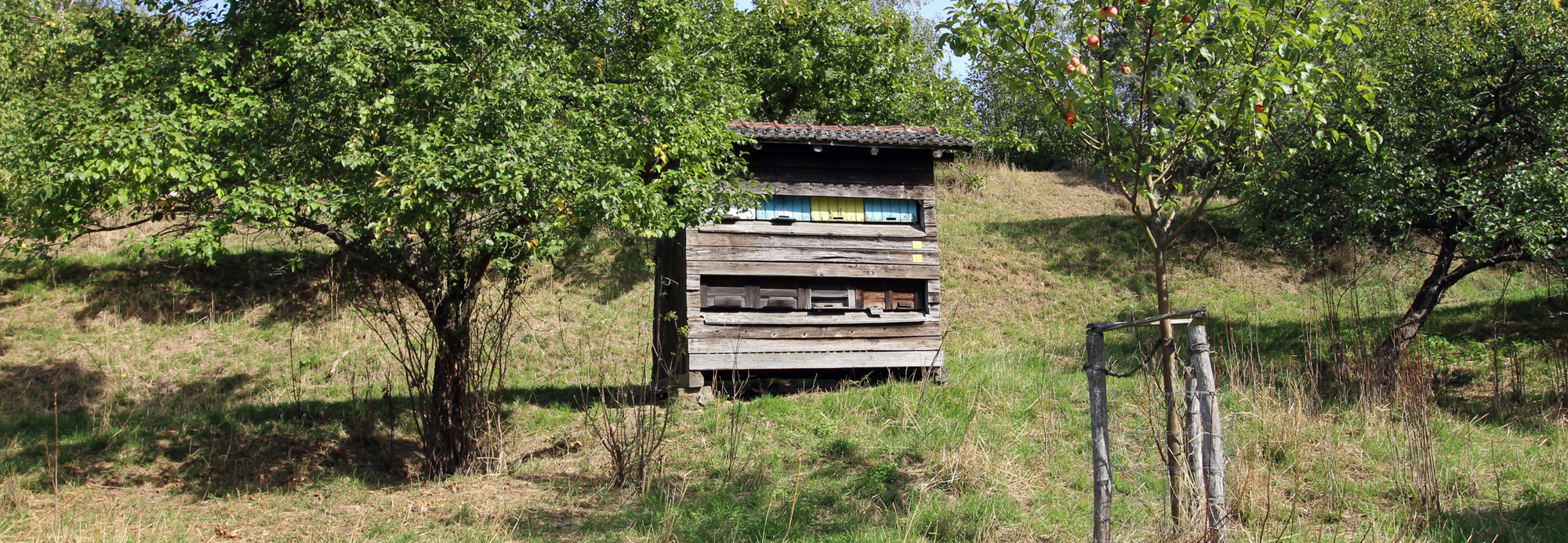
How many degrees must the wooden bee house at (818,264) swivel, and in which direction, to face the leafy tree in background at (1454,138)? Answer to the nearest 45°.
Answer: approximately 90° to its left

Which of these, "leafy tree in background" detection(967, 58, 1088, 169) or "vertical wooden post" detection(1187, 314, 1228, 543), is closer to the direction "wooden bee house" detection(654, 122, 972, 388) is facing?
the vertical wooden post

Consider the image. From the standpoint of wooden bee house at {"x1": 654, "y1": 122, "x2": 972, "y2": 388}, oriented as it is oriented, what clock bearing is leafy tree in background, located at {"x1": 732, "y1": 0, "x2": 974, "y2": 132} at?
The leafy tree in background is roughly at 6 o'clock from the wooden bee house.

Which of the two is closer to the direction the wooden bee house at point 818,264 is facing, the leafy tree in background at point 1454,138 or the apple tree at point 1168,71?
the apple tree

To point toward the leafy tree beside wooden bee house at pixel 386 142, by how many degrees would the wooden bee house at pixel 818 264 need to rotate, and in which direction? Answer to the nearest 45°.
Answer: approximately 45° to its right

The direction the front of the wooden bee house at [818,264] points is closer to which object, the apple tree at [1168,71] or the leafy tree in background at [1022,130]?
the apple tree

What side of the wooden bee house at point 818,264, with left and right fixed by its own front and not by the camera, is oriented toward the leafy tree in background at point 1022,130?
back

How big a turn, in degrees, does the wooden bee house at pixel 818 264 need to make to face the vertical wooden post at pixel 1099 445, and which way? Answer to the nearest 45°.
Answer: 0° — it already faces it

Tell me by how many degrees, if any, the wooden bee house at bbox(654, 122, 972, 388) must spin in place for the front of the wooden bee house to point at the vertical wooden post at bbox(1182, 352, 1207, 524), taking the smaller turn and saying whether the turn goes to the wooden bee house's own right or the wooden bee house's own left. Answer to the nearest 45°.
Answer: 0° — it already faces it

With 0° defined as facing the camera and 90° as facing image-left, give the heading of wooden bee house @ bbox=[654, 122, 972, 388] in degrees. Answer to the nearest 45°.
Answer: approximately 0°
